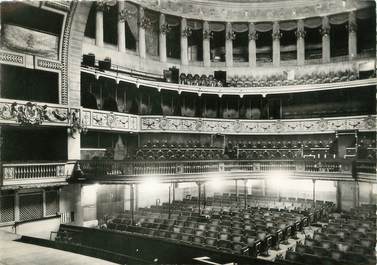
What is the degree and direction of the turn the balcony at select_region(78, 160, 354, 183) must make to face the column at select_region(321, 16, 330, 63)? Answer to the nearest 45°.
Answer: approximately 135° to its left

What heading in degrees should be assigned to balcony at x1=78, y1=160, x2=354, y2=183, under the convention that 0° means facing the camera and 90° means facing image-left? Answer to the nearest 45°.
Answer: approximately 0°

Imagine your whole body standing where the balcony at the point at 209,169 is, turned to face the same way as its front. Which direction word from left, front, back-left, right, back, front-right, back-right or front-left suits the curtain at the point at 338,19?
back-left

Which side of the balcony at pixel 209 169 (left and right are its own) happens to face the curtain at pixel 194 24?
back

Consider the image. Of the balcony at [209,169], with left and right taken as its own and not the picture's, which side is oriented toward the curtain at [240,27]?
back

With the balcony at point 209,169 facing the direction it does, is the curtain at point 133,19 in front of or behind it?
behind

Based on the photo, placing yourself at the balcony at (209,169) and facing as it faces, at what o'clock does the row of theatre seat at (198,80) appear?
The row of theatre seat is roughly at 6 o'clock from the balcony.

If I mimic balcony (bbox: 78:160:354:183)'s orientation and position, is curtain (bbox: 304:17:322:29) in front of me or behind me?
behind

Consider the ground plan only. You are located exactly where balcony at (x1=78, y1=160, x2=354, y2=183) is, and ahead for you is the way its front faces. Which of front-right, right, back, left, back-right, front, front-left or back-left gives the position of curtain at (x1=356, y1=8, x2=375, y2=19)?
back-left

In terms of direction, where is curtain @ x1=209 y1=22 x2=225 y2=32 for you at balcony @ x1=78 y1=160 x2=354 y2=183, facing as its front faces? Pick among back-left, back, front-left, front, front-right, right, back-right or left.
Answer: back

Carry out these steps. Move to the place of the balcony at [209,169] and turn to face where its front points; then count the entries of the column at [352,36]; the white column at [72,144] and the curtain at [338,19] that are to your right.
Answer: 1
